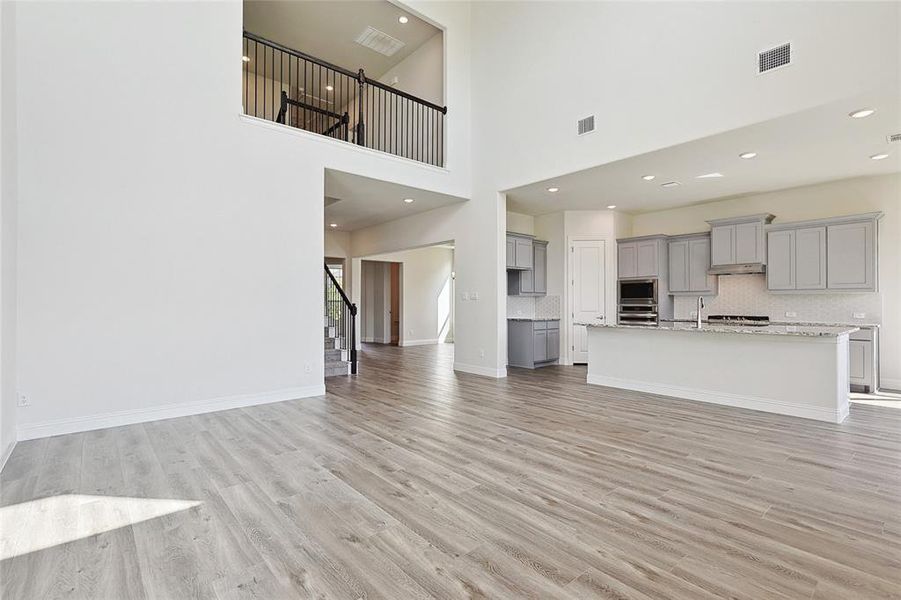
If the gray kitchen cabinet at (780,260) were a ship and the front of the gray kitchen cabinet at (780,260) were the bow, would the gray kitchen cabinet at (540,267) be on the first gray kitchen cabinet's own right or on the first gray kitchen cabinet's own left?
on the first gray kitchen cabinet's own right

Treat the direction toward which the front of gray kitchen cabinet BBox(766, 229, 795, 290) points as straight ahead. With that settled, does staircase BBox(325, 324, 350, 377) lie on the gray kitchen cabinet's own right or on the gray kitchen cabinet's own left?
on the gray kitchen cabinet's own right

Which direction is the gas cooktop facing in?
toward the camera

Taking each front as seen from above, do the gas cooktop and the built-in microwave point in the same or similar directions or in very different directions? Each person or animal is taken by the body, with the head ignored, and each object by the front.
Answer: same or similar directions

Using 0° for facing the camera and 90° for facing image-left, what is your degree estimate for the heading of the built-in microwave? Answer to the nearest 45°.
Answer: approximately 0°

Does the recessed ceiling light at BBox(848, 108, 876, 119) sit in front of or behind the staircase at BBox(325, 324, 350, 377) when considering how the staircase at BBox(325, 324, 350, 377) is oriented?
in front

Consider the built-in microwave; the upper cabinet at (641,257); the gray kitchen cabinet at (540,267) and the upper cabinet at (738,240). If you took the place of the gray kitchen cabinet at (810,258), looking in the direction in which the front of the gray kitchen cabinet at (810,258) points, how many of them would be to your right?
4

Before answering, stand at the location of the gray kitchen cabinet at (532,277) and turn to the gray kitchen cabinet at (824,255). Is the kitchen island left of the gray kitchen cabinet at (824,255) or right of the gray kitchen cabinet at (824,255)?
right

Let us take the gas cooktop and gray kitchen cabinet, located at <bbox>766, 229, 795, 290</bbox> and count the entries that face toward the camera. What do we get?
2

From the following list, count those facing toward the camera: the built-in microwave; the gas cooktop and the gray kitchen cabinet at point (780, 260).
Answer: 3

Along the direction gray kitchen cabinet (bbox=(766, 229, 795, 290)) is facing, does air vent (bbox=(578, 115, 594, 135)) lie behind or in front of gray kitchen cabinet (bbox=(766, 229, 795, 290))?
in front

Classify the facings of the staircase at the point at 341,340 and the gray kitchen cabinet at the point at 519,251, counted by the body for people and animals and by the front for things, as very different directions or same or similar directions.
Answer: same or similar directions

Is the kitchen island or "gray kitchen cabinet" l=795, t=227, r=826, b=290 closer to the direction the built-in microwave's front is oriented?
the kitchen island

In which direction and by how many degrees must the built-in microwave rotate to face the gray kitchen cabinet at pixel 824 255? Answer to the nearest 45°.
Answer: approximately 90° to its left

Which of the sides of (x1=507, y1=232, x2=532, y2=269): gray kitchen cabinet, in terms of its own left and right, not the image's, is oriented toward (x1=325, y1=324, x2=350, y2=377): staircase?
right

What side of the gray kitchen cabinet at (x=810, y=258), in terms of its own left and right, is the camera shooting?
front

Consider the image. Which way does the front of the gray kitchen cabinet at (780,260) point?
toward the camera
